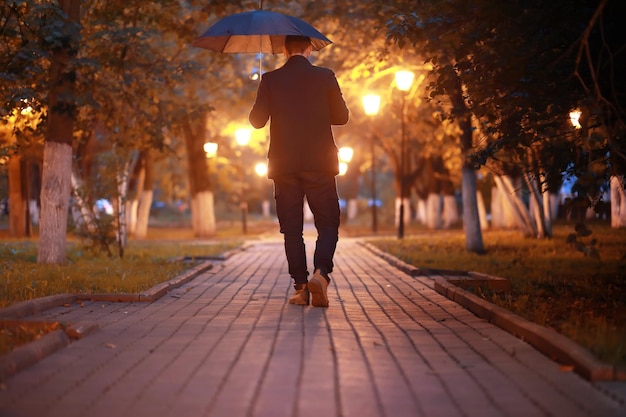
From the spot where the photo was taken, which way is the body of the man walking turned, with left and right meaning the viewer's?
facing away from the viewer

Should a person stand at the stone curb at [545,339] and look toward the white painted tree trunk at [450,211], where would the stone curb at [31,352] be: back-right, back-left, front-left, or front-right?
back-left

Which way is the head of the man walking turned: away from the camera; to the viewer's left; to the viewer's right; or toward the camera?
away from the camera

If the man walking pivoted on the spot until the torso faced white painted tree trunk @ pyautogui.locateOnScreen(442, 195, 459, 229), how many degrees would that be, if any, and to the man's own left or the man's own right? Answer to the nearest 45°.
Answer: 0° — they already face it

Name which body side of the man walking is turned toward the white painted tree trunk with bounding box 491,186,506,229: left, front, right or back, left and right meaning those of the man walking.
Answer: front

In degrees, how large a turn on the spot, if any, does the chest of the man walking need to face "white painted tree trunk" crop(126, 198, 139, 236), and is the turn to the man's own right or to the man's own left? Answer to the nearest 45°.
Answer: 0° — they already face it

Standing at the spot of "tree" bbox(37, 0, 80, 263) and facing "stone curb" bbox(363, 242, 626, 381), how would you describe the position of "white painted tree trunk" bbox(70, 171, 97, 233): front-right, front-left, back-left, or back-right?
back-left

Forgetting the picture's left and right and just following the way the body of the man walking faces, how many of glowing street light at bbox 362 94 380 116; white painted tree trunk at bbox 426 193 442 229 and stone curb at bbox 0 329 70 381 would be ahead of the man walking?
2

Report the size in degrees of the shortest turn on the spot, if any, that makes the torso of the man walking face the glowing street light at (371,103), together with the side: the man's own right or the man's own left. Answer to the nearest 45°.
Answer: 0° — they already face it

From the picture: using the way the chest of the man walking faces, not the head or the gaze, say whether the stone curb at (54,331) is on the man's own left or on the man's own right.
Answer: on the man's own left
